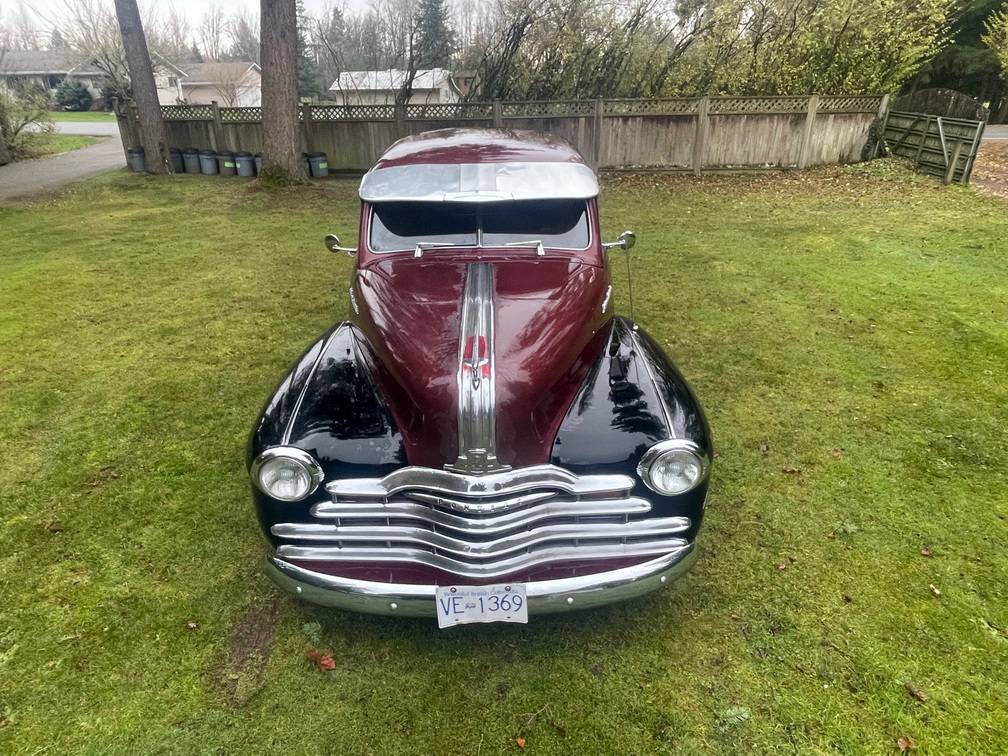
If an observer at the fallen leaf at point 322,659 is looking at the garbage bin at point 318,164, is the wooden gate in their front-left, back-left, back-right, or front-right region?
front-right

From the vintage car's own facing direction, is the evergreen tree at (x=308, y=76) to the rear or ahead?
to the rear

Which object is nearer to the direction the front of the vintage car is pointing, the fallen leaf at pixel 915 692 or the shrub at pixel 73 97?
the fallen leaf

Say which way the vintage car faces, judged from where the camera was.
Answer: facing the viewer

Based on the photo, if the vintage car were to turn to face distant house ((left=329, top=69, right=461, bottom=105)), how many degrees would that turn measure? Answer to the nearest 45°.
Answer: approximately 180°

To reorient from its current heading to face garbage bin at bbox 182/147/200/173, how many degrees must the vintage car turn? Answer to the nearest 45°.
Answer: approximately 135° to its right

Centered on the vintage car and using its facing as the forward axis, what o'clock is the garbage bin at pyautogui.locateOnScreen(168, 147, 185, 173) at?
The garbage bin is roughly at 5 o'clock from the vintage car.

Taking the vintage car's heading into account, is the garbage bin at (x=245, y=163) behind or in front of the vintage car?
behind

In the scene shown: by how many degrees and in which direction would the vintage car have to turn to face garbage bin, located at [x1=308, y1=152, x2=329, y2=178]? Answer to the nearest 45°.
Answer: approximately 180°

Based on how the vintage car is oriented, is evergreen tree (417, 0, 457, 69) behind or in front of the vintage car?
behind

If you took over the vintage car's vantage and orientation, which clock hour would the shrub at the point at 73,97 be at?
The shrub is roughly at 5 o'clock from the vintage car.

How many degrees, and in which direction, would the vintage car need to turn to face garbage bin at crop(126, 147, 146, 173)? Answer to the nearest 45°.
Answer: approximately 135° to its right

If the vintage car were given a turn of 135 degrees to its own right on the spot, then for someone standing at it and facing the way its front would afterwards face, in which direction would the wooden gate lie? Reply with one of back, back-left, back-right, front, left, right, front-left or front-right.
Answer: right

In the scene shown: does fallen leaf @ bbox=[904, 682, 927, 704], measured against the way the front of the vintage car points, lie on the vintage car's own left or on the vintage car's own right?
on the vintage car's own left
